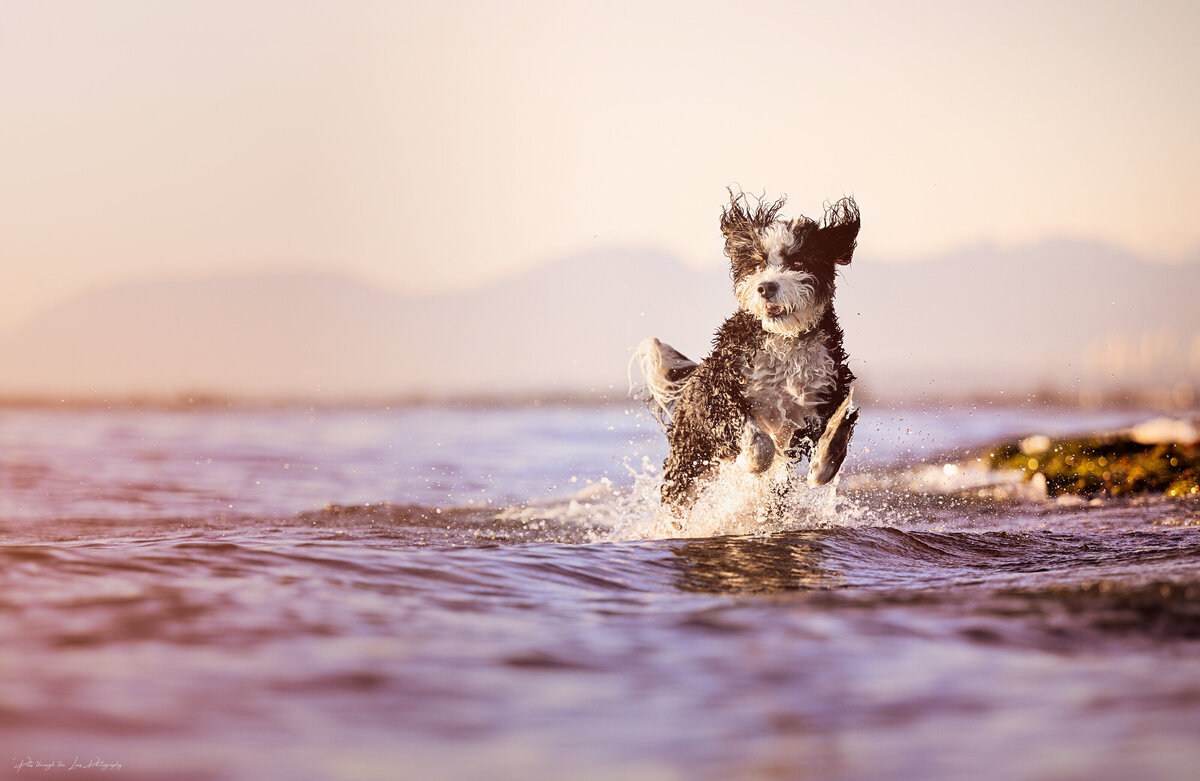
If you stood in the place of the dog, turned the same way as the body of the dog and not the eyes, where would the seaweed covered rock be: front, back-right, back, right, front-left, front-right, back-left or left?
left

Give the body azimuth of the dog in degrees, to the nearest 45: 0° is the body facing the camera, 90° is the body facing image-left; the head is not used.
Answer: approximately 315°
